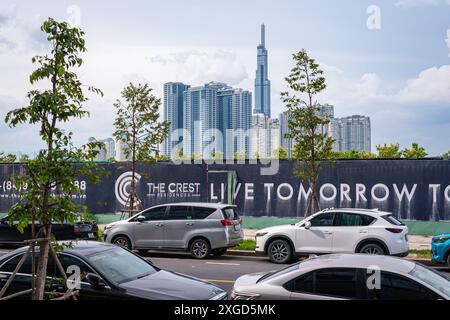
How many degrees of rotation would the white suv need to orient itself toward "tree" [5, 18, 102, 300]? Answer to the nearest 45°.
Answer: approximately 90° to its left

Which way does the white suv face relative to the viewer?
to the viewer's left

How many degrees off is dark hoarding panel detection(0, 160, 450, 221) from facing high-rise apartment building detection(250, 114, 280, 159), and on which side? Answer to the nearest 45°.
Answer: approximately 180°

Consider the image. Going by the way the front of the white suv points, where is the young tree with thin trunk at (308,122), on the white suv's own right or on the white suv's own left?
on the white suv's own right

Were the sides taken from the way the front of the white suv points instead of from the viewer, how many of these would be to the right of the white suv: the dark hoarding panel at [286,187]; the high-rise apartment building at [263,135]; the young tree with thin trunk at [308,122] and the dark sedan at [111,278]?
3

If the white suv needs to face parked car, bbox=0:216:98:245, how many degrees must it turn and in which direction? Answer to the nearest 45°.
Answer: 0° — it already faces it

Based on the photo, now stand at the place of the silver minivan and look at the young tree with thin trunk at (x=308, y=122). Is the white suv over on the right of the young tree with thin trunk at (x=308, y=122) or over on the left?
right

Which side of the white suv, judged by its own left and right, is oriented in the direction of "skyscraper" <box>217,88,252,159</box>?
right

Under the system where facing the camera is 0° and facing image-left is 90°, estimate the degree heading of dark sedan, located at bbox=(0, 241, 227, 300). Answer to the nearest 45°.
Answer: approximately 315°

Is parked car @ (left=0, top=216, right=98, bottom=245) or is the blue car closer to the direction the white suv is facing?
the parked car

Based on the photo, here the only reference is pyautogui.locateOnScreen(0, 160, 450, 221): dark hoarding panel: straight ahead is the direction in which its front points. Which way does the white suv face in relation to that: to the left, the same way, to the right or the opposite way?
to the right

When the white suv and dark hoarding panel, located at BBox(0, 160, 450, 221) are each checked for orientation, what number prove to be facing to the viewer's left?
1
